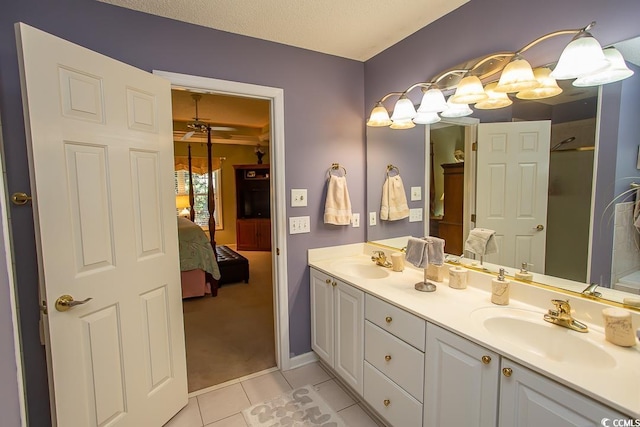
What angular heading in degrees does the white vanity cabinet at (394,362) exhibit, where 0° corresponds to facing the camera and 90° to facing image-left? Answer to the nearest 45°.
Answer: approximately 45°

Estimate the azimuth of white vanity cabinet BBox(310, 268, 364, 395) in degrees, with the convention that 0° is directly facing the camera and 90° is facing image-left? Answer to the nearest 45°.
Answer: approximately 45°

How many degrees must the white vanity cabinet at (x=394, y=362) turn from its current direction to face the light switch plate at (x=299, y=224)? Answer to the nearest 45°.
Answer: approximately 90° to its right

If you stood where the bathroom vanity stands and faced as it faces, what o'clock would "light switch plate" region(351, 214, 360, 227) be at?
The light switch plate is roughly at 3 o'clock from the bathroom vanity.

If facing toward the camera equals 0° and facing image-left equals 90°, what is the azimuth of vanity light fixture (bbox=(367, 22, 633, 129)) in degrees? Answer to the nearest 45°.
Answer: approximately 45°

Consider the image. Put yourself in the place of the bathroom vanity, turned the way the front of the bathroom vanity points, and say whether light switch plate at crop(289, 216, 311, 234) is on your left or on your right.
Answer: on your right

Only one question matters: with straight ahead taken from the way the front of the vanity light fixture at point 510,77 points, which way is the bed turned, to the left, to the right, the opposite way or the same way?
the opposite way

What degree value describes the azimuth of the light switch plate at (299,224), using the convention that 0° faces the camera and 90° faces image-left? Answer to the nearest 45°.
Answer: approximately 315°

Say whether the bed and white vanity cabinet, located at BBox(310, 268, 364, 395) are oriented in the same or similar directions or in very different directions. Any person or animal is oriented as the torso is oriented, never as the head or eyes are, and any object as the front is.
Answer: very different directions

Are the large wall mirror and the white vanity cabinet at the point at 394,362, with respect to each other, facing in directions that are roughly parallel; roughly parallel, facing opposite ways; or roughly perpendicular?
roughly parallel

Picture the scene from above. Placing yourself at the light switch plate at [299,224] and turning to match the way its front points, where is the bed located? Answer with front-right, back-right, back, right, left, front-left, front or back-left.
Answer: back

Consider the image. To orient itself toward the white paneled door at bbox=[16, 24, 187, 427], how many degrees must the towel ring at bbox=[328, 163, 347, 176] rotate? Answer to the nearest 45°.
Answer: approximately 90° to its right

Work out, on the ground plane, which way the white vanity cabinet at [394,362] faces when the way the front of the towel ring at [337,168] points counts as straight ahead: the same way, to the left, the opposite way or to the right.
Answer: to the right
